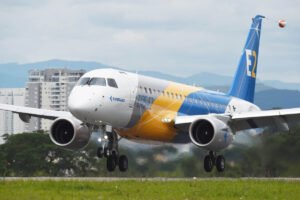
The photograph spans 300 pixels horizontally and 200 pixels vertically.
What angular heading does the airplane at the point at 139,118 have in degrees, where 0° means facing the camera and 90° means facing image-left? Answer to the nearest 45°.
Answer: approximately 45°
